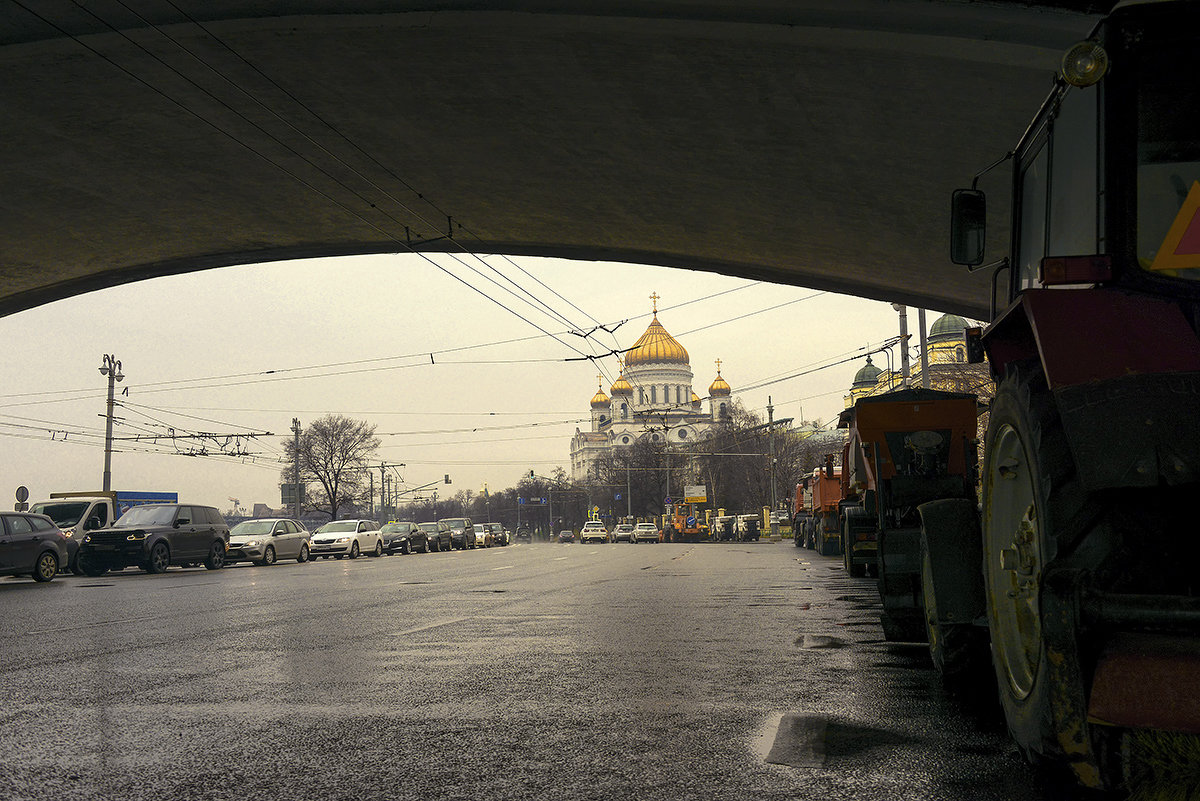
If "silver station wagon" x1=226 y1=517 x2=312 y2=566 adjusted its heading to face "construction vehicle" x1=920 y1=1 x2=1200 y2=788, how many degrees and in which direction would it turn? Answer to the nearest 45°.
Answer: approximately 45° to its left

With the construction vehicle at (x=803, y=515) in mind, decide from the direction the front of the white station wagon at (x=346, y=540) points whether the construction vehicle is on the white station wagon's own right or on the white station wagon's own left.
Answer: on the white station wagon's own left

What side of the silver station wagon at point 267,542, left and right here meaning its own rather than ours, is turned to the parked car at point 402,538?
back

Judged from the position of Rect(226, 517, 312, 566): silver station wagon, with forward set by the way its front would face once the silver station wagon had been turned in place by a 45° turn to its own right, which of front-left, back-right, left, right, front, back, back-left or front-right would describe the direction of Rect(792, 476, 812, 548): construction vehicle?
back

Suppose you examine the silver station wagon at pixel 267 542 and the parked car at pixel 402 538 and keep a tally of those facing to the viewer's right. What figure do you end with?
0

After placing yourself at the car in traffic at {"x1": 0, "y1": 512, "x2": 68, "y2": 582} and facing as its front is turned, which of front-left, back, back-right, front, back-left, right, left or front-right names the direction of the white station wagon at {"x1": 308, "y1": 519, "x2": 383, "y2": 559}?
back

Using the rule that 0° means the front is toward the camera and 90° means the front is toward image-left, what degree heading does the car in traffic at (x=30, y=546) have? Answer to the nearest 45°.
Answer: approximately 45°

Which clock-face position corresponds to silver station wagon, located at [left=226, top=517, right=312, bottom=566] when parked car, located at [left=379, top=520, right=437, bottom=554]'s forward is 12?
The silver station wagon is roughly at 11 o'clock from the parked car.

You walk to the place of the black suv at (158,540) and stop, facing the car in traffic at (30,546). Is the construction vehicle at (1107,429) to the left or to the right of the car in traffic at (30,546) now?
left

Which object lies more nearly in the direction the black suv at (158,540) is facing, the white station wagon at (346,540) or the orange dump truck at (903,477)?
the orange dump truck

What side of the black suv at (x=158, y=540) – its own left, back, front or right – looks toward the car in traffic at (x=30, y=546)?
front

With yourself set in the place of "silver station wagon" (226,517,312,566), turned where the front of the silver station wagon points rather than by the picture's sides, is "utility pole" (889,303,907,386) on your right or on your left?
on your left

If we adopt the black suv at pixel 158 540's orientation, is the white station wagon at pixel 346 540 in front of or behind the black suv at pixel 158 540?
behind

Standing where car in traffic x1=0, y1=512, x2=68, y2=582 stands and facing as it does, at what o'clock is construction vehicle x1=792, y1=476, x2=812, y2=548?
The construction vehicle is roughly at 7 o'clock from the car in traffic.

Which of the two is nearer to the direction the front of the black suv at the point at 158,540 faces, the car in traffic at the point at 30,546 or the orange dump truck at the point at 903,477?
the car in traffic

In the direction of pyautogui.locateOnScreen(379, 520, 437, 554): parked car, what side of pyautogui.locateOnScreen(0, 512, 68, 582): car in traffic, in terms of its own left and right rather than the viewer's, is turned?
back
